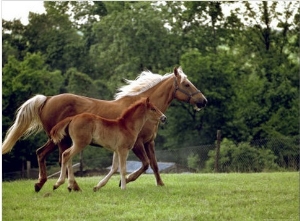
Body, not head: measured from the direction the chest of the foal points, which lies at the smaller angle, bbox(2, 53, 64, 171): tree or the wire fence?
the wire fence

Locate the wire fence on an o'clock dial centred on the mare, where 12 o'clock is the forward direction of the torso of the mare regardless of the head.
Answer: The wire fence is roughly at 10 o'clock from the mare.

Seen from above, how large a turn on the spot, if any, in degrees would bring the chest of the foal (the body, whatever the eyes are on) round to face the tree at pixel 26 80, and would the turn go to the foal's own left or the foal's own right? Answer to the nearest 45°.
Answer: approximately 90° to the foal's own left

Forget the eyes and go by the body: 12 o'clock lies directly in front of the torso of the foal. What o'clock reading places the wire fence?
The wire fence is roughly at 10 o'clock from the foal.

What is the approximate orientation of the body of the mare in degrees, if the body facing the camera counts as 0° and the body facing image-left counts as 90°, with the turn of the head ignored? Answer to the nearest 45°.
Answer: approximately 270°

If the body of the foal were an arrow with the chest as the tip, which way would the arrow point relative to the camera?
to the viewer's right
